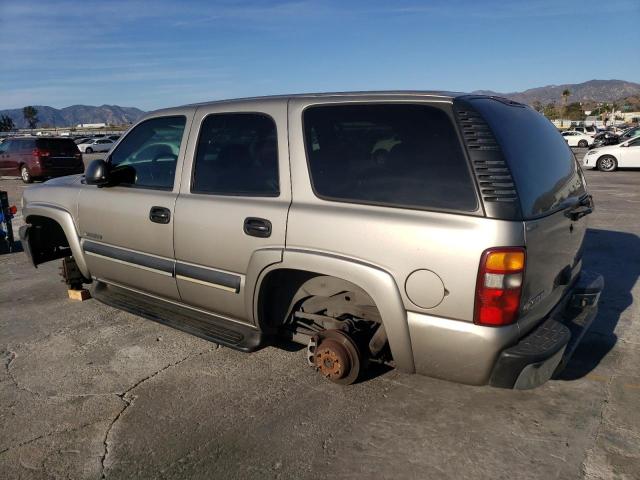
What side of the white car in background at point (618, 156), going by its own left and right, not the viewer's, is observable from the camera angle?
left

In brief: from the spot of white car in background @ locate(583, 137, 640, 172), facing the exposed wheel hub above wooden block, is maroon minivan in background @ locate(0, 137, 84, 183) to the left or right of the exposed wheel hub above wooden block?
right

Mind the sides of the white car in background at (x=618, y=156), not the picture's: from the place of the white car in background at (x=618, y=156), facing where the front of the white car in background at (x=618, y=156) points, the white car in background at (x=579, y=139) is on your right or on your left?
on your right

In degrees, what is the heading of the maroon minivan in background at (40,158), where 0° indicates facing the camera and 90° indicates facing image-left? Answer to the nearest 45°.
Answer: approximately 135°

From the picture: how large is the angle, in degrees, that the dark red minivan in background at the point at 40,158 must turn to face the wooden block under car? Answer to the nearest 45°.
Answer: approximately 135° to its left

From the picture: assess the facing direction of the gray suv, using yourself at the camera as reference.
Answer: facing away from the viewer and to the left of the viewer

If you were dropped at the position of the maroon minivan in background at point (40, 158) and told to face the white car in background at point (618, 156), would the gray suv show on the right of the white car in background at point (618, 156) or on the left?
right

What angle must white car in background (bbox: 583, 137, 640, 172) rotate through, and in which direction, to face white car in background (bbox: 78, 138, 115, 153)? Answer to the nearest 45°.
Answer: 0° — it already faces it

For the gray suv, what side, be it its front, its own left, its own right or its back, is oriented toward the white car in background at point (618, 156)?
right
